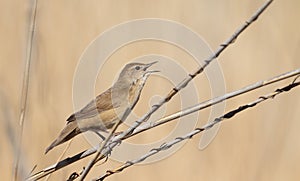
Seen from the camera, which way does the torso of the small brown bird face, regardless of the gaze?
to the viewer's right
